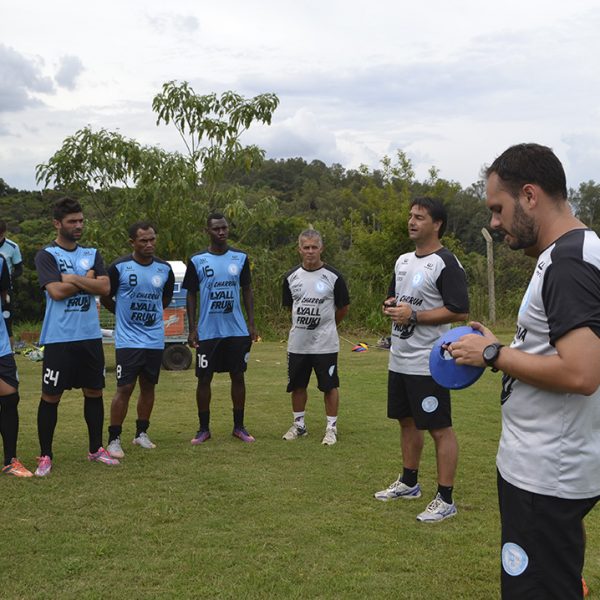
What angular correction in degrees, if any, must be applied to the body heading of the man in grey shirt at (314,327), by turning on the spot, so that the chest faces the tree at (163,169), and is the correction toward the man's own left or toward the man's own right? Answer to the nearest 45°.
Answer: approximately 180°

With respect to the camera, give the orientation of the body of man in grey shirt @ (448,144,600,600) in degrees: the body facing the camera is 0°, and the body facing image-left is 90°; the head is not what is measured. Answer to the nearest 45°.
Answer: approximately 90°
